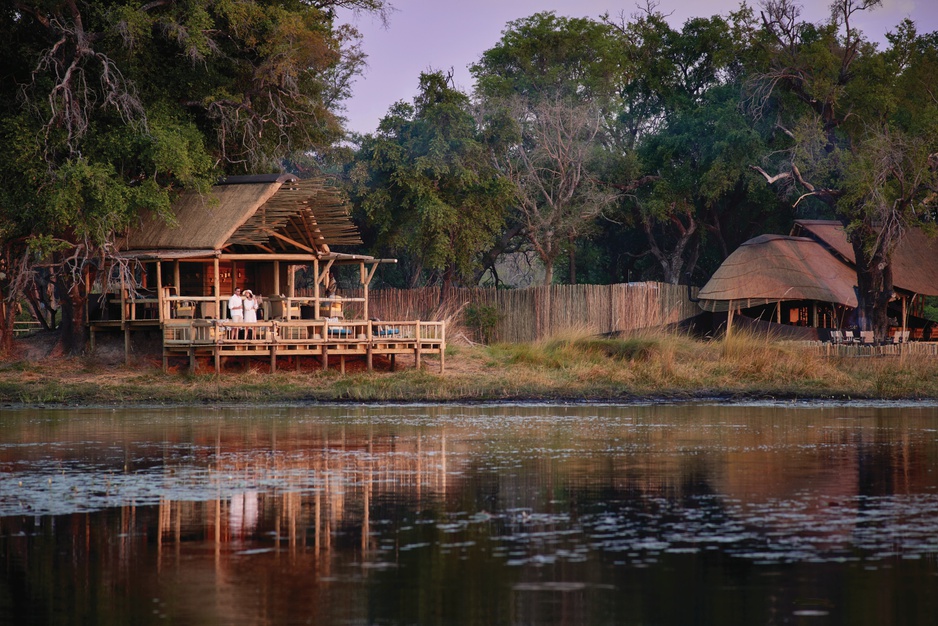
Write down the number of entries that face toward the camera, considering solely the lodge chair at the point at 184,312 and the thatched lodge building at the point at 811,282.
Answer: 2

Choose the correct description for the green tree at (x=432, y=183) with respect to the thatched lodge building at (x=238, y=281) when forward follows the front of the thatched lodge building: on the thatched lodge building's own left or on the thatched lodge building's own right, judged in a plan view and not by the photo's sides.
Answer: on the thatched lodge building's own left

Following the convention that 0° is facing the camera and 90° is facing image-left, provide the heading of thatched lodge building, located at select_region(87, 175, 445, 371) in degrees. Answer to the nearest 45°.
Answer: approximately 315°

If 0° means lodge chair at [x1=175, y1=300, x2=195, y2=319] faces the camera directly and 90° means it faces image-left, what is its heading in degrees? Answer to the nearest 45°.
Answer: approximately 0°

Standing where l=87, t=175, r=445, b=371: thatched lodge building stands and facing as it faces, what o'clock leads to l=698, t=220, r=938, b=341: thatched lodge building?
l=698, t=220, r=938, b=341: thatched lodge building is roughly at 10 o'clock from l=87, t=175, r=445, b=371: thatched lodge building.

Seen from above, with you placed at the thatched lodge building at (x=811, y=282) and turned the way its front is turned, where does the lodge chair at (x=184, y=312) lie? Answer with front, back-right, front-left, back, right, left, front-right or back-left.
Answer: front-right

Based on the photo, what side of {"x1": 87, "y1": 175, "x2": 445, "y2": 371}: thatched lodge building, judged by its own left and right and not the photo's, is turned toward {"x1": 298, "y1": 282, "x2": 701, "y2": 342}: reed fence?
left

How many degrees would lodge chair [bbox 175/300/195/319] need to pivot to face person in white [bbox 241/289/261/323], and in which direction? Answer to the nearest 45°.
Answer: approximately 45° to its left

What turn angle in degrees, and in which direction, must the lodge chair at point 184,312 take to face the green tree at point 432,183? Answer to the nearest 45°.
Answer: approximately 135° to its left

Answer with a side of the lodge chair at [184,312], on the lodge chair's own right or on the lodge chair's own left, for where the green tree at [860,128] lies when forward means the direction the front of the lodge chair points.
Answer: on the lodge chair's own left

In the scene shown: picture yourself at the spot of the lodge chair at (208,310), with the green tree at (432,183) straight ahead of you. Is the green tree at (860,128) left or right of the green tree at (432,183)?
right

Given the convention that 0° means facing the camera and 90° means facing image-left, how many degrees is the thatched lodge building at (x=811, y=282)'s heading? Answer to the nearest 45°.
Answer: approximately 0°
